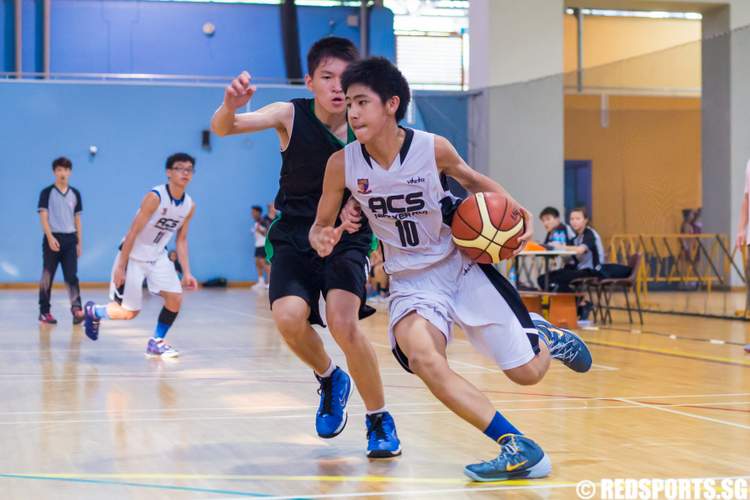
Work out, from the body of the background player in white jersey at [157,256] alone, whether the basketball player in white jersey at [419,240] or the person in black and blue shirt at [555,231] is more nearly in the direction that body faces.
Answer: the basketball player in white jersey

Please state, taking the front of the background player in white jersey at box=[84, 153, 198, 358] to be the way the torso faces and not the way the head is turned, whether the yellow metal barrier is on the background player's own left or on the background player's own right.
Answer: on the background player's own left

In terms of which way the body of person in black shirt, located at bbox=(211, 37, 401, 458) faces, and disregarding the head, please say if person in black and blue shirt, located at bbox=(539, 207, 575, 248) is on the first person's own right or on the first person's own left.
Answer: on the first person's own left

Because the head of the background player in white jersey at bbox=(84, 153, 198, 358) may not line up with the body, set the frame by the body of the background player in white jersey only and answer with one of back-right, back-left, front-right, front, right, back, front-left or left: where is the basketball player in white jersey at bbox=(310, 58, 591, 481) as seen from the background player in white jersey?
front-right

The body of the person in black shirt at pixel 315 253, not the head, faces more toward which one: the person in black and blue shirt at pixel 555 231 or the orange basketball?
the orange basketball

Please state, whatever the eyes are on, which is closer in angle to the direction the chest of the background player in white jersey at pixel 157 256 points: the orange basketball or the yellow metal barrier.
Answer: the orange basketball

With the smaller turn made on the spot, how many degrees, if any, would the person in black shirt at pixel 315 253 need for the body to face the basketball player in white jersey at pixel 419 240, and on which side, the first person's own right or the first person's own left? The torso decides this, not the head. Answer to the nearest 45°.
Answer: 0° — they already face them

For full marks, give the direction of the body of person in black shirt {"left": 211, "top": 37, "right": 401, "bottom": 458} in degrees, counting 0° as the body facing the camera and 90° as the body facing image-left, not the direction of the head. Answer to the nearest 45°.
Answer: approximately 315°

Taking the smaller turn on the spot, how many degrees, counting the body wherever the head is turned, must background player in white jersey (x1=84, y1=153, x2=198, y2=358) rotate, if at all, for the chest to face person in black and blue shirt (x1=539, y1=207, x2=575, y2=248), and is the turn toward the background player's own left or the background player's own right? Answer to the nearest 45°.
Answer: approximately 90° to the background player's own left

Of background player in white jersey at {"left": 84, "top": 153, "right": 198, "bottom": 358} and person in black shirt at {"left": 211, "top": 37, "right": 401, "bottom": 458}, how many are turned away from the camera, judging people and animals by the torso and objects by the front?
0

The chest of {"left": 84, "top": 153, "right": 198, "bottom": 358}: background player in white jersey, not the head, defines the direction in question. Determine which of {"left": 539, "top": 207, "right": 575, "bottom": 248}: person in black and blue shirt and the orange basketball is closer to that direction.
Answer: the orange basketball
